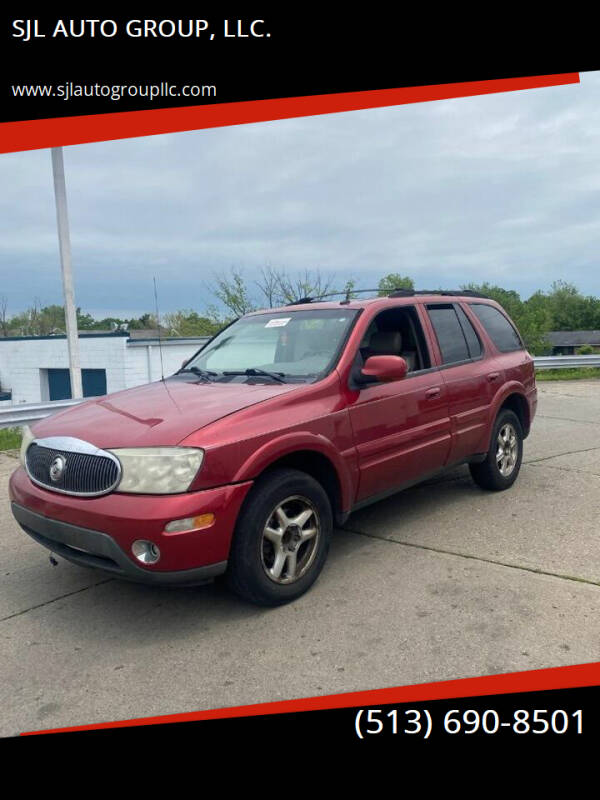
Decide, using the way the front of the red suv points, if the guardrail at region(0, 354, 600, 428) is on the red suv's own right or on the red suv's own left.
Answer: on the red suv's own right

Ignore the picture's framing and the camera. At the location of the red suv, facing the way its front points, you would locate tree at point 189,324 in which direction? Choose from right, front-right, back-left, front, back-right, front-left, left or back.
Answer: back-right

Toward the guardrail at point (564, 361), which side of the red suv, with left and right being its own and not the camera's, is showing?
back

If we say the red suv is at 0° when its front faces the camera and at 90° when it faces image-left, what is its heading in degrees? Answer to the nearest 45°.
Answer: approximately 45°
